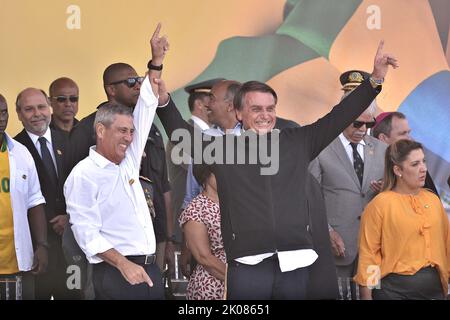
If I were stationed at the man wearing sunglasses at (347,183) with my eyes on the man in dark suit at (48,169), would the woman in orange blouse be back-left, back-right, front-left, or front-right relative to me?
back-left

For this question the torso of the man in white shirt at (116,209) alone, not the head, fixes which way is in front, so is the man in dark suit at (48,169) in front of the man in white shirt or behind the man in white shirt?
behind

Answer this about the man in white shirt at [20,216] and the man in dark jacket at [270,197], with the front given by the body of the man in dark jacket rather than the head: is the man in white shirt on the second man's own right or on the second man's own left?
on the second man's own right

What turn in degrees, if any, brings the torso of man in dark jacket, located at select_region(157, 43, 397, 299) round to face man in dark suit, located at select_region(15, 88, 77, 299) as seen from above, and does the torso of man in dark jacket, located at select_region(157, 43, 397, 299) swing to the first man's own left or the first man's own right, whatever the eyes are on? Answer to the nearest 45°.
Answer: approximately 135° to the first man's own right

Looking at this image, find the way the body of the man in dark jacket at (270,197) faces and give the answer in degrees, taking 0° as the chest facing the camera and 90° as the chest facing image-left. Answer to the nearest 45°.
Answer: approximately 0°

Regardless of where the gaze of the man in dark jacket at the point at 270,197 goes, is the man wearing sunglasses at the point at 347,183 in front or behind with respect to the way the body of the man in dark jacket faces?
behind

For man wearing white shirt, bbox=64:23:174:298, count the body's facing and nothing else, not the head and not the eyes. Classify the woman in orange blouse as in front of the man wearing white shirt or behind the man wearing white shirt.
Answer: in front

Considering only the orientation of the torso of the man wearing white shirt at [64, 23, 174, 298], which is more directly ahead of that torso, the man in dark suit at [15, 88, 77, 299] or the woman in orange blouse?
the woman in orange blouse
